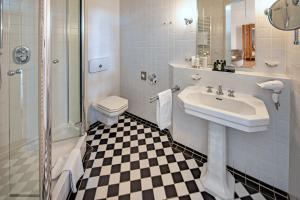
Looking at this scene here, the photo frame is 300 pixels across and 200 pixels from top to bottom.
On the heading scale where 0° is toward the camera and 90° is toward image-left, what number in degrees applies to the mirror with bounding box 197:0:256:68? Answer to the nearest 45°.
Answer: approximately 45°

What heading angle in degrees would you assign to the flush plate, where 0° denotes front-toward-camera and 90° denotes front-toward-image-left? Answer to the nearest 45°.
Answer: approximately 315°
